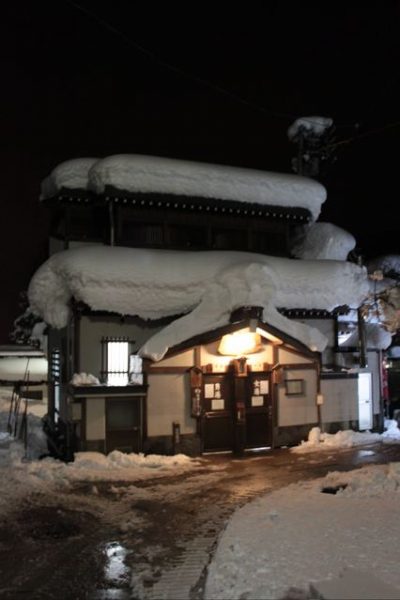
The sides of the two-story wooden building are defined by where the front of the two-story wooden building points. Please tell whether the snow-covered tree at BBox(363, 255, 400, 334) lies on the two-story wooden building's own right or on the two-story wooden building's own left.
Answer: on the two-story wooden building's own left

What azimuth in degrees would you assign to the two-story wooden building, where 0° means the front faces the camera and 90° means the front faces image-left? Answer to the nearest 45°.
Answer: approximately 0°
